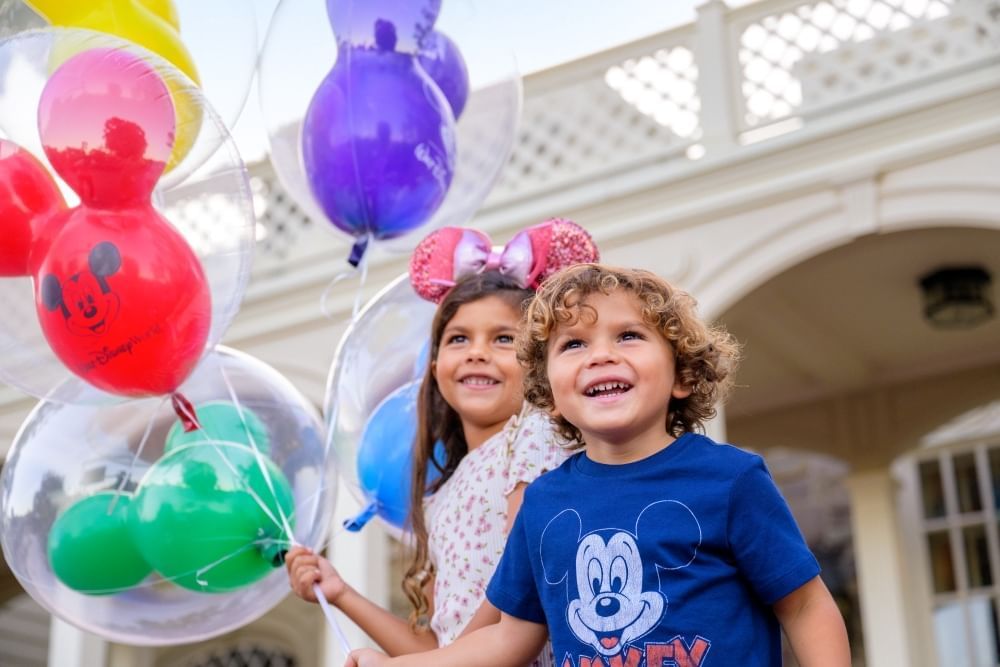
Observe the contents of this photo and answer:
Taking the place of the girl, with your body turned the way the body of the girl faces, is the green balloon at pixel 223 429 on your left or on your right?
on your right

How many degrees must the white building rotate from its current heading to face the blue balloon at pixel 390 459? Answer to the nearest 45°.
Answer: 0° — it already faces it

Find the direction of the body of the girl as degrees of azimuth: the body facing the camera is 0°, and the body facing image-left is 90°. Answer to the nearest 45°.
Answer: approximately 0°

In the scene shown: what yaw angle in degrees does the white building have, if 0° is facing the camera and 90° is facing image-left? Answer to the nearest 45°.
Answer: approximately 45°

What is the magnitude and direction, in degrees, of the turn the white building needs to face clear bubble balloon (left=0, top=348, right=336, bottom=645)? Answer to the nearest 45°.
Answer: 0° — it already faces it
